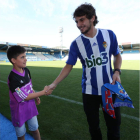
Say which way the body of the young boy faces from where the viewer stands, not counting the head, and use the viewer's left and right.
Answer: facing the viewer and to the right of the viewer

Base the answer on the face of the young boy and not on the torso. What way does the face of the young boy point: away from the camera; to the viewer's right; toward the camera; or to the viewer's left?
to the viewer's right

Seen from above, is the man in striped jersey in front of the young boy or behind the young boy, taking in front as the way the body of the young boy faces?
in front
